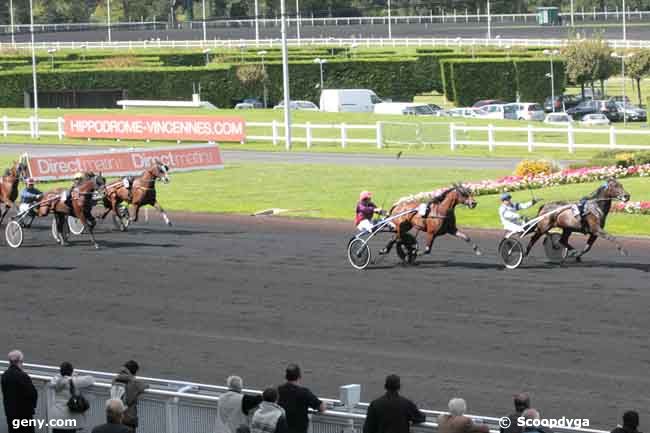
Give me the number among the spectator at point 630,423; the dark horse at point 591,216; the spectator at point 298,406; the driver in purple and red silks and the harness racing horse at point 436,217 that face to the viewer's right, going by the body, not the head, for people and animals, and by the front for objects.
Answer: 3

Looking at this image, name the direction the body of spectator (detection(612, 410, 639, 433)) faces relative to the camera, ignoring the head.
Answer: away from the camera

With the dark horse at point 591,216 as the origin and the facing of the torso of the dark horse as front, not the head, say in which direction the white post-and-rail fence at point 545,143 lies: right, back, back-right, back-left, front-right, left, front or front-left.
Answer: left

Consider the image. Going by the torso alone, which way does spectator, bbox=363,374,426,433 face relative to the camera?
away from the camera

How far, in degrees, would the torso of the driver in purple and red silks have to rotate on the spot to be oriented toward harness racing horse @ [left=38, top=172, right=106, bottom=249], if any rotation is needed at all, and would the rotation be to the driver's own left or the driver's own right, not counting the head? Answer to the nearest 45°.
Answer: approximately 135° to the driver's own left

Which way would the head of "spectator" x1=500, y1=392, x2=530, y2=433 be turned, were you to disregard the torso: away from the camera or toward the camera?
away from the camera

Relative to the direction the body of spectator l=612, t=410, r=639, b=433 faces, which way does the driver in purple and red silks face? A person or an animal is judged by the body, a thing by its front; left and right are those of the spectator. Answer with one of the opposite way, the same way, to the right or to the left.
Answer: to the right

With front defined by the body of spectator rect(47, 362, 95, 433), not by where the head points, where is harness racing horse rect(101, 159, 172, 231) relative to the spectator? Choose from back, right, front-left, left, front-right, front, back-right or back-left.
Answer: front-left

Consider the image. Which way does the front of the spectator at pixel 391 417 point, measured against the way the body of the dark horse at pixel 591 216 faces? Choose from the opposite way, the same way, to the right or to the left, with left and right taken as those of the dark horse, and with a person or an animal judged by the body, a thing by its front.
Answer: to the left

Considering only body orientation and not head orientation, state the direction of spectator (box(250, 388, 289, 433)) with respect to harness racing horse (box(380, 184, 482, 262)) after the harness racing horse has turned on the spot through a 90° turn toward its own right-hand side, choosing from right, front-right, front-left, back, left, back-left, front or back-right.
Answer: front

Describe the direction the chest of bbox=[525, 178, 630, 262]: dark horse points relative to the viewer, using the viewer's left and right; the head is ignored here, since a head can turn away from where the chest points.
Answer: facing to the right of the viewer

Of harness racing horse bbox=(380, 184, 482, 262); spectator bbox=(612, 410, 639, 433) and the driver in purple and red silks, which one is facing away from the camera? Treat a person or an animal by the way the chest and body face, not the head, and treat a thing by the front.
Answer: the spectator

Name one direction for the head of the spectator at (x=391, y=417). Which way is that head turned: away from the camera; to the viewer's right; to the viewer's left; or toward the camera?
away from the camera

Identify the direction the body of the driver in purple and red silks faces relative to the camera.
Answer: to the viewer's right

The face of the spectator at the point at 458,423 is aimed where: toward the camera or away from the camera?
away from the camera

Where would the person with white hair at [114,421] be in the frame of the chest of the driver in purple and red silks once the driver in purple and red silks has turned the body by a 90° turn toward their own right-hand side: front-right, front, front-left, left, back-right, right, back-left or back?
front

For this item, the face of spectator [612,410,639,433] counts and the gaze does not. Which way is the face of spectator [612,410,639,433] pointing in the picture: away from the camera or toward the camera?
away from the camera

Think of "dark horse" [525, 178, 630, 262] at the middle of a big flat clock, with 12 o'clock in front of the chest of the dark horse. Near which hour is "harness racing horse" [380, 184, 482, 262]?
The harness racing horse is roughly at 6 o'clock from the dark horse.

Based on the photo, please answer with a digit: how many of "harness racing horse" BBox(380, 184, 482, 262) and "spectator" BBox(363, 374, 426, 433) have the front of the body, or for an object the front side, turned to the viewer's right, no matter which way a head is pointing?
1

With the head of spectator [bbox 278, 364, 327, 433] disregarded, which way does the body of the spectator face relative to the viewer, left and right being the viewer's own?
facing away from the viewer
